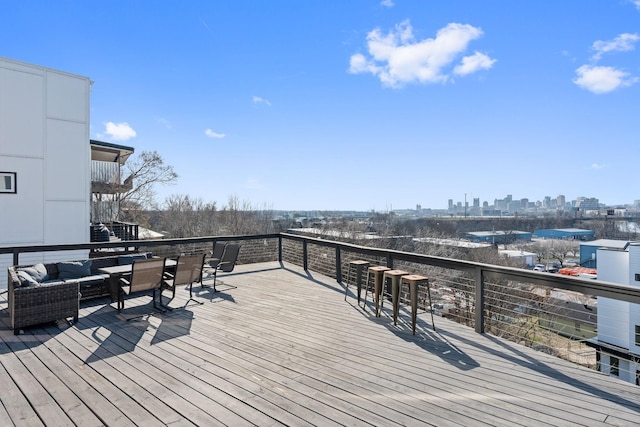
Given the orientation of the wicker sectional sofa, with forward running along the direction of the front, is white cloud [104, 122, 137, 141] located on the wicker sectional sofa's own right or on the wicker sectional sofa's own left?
on the wicker sectional sofa's own left

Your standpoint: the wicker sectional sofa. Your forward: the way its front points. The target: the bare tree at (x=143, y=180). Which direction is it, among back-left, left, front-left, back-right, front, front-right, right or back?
back-left

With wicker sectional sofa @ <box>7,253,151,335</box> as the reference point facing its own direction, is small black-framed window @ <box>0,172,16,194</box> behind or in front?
behind

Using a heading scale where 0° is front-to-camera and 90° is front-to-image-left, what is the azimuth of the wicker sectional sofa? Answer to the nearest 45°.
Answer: approximately 315°
